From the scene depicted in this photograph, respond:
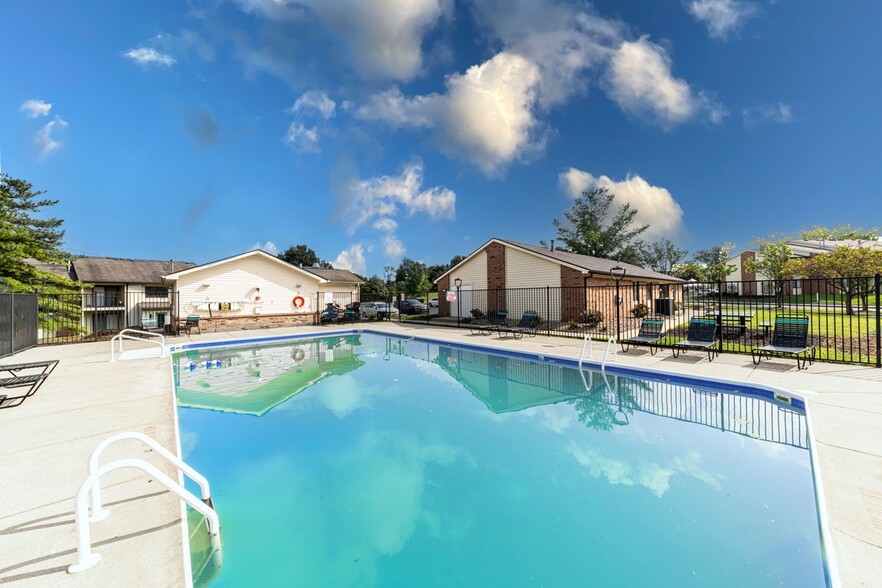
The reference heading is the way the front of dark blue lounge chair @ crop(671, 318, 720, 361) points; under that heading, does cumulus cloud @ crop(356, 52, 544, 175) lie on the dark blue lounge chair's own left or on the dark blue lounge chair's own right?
on the dark blue lounge chair's own right

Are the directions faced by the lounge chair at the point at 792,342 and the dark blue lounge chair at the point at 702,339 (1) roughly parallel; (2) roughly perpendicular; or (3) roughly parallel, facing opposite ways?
roughly parallel

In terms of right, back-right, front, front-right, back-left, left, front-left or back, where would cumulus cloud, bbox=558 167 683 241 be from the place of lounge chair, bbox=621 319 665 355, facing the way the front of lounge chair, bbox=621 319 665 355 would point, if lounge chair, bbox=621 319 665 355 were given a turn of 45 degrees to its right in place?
right

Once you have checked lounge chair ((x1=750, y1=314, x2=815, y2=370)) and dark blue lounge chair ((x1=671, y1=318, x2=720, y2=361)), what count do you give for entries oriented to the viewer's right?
0

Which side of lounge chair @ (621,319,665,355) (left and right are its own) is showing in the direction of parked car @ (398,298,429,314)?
right

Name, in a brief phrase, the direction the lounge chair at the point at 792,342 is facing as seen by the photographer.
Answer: facing the viewer and to the left of the viewer

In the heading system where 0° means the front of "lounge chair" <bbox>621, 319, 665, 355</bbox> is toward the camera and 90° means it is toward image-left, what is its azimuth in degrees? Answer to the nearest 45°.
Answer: approximately 45°

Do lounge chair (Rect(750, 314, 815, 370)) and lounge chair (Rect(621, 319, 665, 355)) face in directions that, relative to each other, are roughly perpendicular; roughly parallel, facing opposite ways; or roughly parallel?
roughly parallel

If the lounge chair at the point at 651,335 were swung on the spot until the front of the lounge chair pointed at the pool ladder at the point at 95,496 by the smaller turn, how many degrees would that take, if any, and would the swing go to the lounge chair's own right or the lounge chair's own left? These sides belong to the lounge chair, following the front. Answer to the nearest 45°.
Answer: approximately 45° to the lounge chair's own left

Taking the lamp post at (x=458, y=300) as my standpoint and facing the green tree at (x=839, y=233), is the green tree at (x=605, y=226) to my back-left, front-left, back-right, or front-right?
front-left
